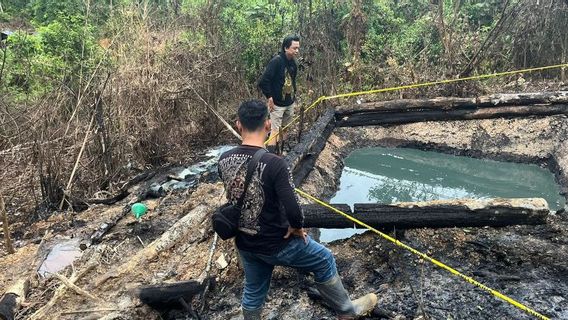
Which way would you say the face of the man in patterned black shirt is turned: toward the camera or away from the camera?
away from the camera

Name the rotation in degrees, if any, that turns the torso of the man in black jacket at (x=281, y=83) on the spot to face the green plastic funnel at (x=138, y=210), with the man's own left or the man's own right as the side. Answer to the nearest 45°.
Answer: approximately 90° to the man's own right

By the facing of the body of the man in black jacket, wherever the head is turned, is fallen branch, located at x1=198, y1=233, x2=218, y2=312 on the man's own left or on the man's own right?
on the man's own right

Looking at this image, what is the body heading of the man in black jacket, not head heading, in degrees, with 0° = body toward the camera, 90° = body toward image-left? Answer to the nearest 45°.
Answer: approximately 315°

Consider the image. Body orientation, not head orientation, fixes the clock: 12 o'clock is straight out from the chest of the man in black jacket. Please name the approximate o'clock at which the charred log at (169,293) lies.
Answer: The charred log is roughly at 2 o'clock from the man in black jacket.

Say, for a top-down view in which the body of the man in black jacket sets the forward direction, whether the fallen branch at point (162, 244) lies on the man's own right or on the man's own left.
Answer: on the man's own right

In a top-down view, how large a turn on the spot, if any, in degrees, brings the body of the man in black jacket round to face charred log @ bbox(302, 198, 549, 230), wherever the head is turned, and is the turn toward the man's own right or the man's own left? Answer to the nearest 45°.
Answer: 0° — they already face it

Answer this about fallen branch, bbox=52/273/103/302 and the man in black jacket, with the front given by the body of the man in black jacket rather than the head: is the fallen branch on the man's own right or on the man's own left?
on the man's own right

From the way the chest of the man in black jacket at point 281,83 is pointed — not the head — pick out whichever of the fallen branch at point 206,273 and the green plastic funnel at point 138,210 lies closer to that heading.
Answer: the fallen branch

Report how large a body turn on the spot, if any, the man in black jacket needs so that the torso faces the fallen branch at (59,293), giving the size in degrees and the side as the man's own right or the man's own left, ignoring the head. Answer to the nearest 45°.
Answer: approximately 90° to the man's own right
